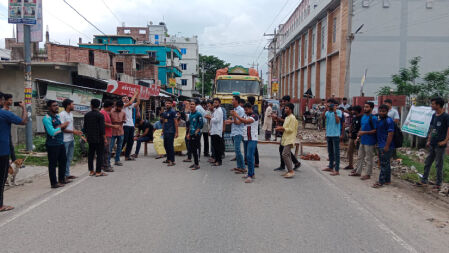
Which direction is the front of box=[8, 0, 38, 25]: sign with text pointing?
toward the camera

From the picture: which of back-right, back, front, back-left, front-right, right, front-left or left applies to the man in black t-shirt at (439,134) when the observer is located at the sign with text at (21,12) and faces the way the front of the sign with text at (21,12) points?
front-left

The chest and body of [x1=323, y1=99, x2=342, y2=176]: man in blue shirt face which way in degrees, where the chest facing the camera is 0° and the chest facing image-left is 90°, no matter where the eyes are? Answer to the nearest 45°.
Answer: approximately 45°

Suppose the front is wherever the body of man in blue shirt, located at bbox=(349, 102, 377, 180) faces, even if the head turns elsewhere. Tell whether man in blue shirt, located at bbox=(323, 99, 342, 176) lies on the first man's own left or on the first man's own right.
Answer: on the first man's own right

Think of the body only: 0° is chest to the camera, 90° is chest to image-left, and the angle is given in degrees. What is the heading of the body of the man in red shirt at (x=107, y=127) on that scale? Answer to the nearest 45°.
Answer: approximately 270°

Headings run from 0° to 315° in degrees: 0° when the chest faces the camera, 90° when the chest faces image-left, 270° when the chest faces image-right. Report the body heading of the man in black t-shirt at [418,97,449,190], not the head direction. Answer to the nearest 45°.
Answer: approximately 45°

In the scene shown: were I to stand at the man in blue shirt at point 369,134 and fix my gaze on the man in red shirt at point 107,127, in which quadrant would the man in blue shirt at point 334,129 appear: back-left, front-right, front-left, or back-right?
front-right

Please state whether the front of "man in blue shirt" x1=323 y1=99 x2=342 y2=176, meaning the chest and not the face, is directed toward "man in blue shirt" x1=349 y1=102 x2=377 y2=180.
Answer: no

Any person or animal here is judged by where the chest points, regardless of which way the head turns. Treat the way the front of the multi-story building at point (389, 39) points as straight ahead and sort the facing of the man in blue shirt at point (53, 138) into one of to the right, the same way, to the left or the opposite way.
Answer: the opposite way

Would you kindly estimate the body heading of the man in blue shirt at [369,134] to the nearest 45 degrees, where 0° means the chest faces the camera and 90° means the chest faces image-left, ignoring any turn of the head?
approximately 45°

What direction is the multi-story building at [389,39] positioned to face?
to the viewer's left

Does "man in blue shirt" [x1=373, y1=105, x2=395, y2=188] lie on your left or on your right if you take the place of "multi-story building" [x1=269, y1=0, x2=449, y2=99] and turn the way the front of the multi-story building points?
on your left

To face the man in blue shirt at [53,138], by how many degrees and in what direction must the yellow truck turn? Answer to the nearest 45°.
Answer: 0° — it already faces them

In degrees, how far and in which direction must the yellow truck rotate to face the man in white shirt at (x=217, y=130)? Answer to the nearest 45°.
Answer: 0° — it already faces them

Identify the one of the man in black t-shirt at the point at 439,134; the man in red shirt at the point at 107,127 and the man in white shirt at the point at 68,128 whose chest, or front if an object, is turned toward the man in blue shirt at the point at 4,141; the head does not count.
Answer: the man in black t-shirt

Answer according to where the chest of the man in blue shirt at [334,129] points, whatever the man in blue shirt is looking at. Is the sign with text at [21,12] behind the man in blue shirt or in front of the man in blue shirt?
in front

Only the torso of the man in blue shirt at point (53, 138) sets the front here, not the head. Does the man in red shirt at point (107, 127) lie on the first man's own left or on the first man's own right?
on the first man's own left
